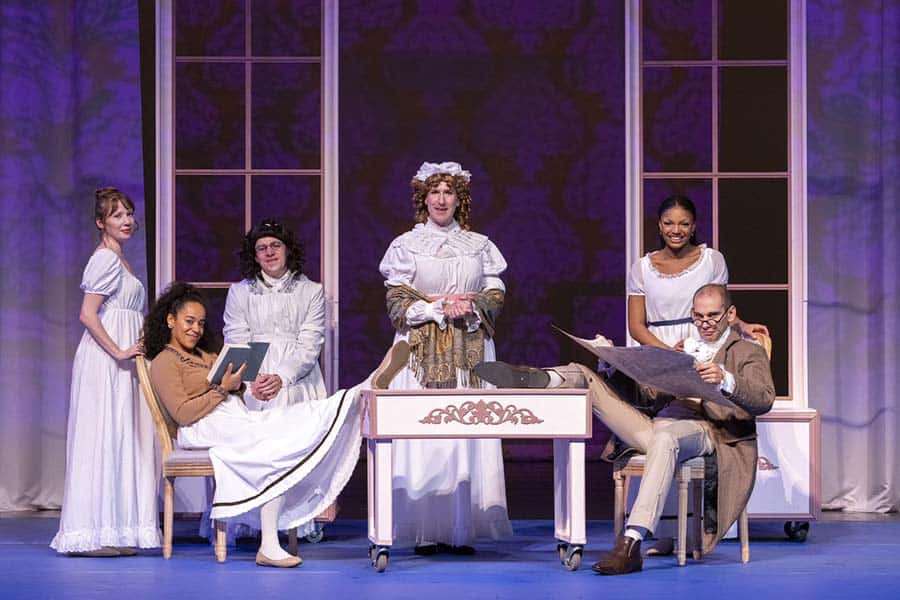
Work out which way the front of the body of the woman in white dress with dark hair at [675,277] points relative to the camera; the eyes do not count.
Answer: toward the camera

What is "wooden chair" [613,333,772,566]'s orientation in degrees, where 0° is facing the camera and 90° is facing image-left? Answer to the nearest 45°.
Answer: approximately 45°

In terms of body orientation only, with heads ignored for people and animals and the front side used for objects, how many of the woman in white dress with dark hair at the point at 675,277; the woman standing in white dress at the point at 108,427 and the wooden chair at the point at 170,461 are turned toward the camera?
1

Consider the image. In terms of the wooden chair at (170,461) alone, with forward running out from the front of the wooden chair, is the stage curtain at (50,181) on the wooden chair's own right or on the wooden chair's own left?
on the wooden chair's own left

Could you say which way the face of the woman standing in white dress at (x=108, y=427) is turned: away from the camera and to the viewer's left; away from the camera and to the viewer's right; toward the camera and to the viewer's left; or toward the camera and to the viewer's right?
toward the camera and to the viewer's right

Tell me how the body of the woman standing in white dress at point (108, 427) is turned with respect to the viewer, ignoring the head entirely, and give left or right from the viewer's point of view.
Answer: facing to the right of the viewer

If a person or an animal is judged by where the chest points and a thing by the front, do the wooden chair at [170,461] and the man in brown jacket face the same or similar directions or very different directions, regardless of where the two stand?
very different directions

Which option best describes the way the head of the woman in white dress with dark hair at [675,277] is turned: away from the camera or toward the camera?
toward the camera

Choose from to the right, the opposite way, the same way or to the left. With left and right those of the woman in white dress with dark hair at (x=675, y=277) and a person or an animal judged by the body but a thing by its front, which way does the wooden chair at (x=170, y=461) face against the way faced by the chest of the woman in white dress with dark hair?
to the left

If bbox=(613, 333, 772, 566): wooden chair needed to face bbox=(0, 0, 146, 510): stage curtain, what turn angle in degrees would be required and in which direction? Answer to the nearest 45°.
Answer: approximately 45° to its right

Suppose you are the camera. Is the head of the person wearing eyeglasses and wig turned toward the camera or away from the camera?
toward the camera

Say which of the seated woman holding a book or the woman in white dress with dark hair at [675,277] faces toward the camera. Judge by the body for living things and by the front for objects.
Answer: the woman in white dress with dark hair

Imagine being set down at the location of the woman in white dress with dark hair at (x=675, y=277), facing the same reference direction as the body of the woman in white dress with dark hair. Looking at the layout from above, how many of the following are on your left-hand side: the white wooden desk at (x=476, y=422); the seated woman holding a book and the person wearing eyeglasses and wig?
0

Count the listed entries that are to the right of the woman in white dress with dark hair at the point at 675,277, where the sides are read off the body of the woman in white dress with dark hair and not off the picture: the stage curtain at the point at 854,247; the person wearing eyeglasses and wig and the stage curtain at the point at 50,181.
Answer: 2

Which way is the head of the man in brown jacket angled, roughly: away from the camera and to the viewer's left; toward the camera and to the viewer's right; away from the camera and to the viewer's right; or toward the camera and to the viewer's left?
toward the camera and to the viewer's left

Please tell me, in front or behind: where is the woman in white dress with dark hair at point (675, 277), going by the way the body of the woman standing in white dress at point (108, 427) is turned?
in front

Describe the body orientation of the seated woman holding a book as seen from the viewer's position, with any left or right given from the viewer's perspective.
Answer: facing to the right of the viewer
